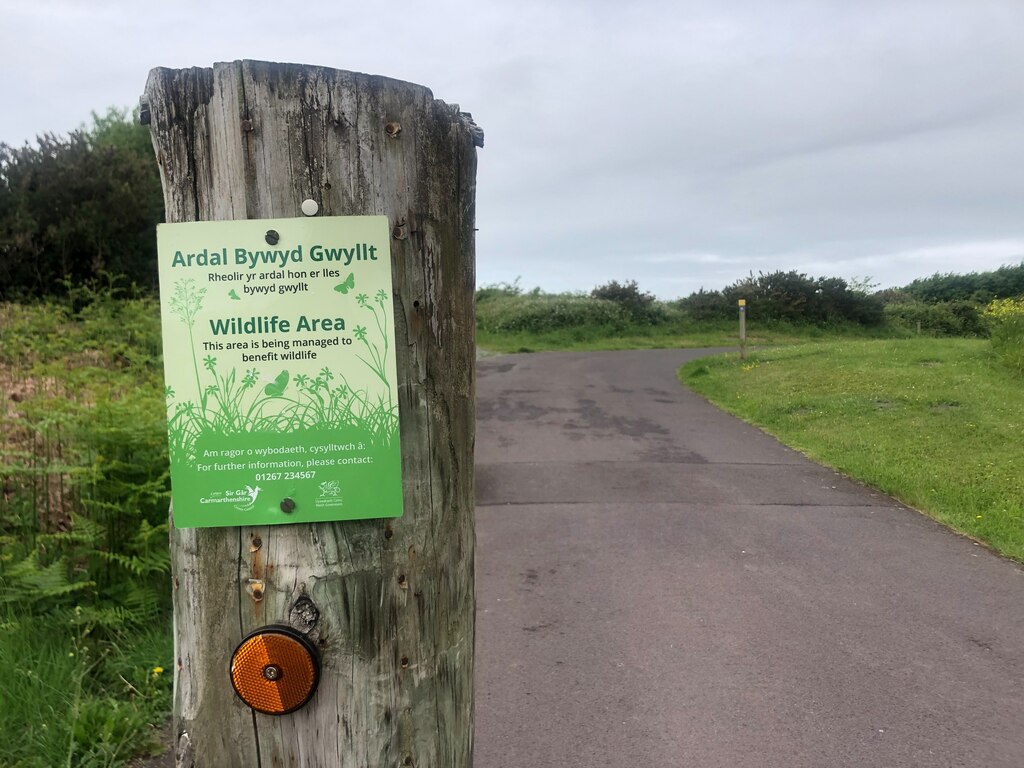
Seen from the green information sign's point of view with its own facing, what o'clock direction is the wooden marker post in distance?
The wooden marker post in distance is roughly at 7 o'clock from the green information sign.

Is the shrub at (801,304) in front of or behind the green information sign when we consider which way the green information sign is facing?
behind

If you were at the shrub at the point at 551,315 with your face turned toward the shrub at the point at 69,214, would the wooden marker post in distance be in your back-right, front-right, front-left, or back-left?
front-left

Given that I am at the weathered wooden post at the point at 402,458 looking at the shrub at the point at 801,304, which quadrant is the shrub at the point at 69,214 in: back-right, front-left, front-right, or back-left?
front-left

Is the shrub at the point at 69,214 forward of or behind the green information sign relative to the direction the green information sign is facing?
behind

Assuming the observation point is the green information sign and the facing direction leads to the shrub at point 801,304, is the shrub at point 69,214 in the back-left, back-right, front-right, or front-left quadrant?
front-left

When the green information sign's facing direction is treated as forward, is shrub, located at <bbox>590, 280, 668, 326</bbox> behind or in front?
behind

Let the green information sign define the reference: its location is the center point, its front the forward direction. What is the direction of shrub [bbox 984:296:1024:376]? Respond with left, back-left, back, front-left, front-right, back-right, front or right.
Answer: back-left

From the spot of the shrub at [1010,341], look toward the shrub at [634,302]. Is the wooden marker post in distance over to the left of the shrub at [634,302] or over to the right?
left

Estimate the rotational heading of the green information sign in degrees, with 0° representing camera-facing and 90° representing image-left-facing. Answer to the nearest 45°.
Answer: approximately 0°

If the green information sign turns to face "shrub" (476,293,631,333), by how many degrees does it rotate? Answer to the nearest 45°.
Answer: approximately 180°
